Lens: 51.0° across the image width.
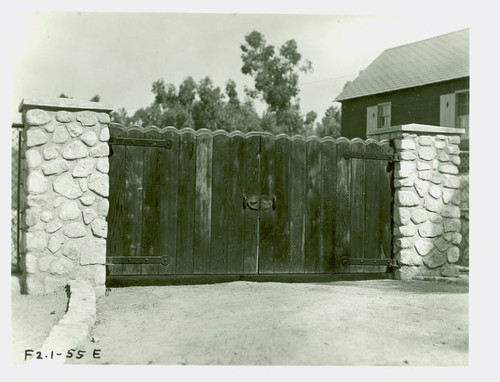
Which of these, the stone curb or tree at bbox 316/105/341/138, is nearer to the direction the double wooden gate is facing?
the stone curb

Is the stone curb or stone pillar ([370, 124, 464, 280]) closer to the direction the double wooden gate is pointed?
the stone curb

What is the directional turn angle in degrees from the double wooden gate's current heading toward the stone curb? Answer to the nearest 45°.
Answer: approximately 45° to its right

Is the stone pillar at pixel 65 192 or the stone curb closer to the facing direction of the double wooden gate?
the stone curb

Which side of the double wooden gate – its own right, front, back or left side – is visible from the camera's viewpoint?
front

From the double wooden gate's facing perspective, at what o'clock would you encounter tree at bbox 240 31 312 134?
The tree is roughly at 6 o'clock from the double wooden gate.

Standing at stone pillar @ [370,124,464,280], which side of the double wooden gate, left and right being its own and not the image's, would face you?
left

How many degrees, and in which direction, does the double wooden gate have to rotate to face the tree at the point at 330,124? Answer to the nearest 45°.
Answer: approximately 180°

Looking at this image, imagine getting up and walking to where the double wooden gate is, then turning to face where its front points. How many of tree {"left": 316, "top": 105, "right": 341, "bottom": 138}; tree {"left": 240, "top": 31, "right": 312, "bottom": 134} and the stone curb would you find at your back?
2
